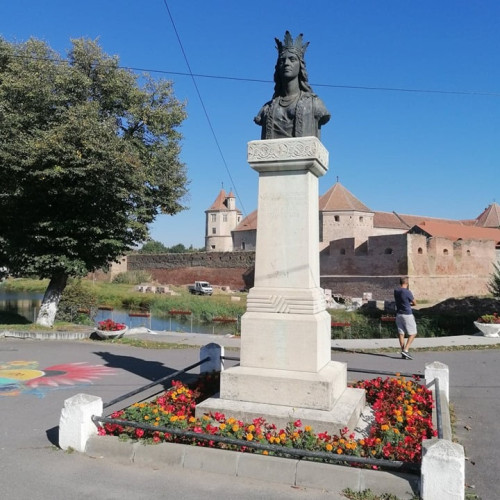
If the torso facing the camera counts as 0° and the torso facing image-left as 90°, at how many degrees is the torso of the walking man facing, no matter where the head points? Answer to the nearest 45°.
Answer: approximately 225°

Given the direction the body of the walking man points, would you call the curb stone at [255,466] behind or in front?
behind

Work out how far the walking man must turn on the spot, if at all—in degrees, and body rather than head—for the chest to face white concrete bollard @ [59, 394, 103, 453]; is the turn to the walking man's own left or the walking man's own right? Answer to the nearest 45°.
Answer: approximately 180°

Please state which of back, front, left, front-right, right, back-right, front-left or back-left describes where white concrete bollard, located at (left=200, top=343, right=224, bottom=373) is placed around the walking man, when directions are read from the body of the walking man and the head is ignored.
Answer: back

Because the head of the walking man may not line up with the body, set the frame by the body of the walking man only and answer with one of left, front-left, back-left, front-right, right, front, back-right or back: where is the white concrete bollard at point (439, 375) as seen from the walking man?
back-right

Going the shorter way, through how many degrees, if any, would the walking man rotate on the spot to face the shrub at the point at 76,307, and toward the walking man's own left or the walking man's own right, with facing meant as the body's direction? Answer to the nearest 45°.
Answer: approximately 90° to the walking man's own left

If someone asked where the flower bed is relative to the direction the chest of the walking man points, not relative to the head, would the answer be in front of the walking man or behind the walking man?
behind

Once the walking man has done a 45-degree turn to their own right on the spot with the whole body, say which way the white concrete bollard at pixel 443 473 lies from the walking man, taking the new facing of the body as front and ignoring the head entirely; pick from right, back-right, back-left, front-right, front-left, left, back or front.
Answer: right
